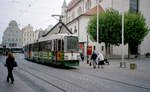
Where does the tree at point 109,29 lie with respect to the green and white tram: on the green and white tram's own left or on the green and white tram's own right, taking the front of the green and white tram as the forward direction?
on the green and white tram's own left

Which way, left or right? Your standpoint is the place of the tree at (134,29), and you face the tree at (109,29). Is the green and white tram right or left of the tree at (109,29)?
left

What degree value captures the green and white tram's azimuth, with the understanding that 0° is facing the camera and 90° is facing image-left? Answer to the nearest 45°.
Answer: approximately 315°

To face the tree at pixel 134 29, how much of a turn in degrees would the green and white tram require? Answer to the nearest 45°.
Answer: approximately 90° to its left
